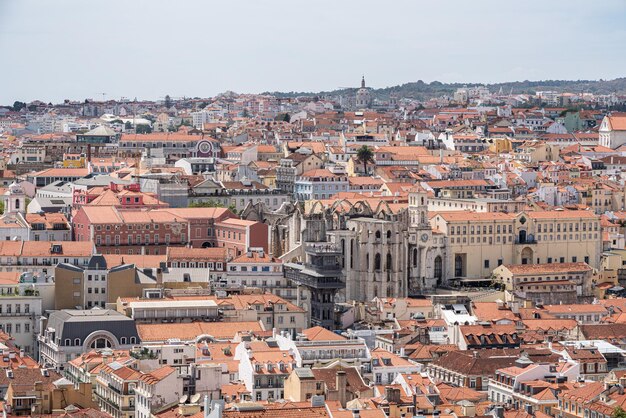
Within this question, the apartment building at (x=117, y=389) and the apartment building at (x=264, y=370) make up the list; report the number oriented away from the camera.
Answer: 0

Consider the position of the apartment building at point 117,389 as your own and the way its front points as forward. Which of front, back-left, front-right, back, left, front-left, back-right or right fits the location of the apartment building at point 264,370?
back-left

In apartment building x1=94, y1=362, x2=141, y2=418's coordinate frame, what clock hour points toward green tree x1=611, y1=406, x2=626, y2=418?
The green tree is roughly at 8 o'clock from the apartment building.

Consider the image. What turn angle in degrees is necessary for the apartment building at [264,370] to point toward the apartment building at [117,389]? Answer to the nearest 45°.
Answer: approximately 90° to its right

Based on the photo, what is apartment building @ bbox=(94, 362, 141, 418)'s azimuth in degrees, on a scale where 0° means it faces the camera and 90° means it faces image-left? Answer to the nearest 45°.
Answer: approximately 45°

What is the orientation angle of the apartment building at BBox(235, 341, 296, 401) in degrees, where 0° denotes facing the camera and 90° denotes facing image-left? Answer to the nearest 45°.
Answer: approximately 0°

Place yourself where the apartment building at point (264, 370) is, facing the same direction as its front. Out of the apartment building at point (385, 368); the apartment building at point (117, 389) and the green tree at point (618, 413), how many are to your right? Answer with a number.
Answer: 1
